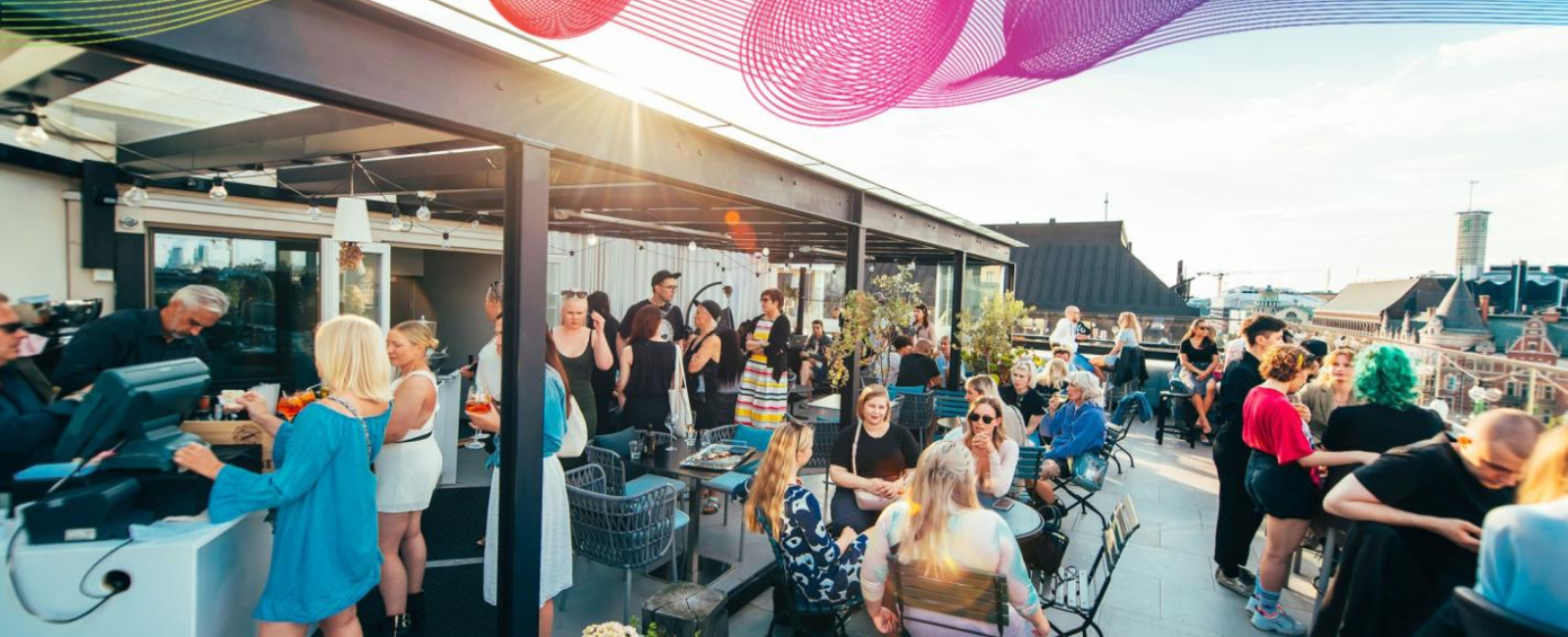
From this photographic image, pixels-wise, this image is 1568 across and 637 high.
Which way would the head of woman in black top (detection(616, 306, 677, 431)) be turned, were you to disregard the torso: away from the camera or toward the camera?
away from the camera

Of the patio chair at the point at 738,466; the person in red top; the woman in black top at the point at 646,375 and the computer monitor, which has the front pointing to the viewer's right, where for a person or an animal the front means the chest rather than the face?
the person in red top

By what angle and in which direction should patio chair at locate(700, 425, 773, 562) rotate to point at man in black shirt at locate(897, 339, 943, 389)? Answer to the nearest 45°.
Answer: approximately 180°

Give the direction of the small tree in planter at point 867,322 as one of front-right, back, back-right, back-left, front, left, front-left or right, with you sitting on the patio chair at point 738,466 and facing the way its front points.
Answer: back

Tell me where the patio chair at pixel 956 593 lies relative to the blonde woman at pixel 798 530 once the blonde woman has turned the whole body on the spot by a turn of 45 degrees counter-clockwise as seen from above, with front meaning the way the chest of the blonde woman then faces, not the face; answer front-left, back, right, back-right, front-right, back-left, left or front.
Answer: back-right

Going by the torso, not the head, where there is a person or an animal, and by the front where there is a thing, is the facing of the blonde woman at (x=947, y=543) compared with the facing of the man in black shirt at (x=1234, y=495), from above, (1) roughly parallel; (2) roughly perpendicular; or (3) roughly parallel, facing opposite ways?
roughly perpendicular

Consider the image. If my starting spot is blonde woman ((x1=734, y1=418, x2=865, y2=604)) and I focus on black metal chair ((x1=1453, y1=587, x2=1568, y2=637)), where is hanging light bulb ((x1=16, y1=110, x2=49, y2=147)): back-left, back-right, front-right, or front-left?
back-right

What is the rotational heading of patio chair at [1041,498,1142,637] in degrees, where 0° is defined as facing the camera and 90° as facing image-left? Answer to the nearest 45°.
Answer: approximately 90°

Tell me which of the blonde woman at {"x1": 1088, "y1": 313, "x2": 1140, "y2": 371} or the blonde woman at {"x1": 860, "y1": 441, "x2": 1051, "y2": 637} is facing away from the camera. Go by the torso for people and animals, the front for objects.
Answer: the blonde woman at {"x1": 860, "y1": 441, "x2": 1051, "y2": 637}

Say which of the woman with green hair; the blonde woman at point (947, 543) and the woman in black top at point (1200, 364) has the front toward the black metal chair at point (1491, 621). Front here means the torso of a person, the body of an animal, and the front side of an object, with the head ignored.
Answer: the woman in black top

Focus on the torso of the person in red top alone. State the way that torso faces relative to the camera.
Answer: to the viewer's right

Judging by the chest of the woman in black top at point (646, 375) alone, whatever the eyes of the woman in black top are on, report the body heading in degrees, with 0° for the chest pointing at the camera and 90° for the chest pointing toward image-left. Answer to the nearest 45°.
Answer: approximately 180°

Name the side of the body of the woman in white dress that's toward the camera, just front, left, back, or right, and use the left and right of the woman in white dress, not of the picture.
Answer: left

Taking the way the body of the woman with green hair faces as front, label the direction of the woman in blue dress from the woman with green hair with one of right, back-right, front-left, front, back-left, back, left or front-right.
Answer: back-left
